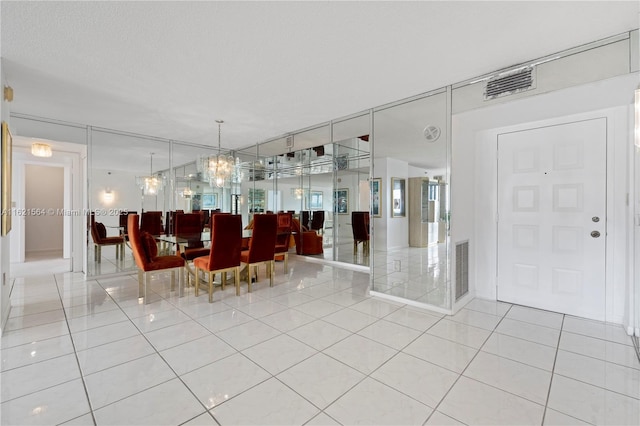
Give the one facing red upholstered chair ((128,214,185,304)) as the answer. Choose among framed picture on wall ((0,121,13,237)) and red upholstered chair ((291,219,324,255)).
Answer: the framed picture on wall

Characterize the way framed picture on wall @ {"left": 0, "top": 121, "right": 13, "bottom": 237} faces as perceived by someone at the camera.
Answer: facing to the right of the viewer

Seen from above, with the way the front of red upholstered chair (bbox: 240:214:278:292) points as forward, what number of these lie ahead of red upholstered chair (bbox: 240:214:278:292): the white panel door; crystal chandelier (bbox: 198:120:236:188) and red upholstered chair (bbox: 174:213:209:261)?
2

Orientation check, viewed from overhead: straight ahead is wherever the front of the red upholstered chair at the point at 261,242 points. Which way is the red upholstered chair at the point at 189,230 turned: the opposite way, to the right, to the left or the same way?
the opposite way

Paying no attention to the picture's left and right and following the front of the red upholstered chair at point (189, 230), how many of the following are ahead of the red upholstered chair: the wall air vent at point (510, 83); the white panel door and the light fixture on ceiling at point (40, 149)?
2

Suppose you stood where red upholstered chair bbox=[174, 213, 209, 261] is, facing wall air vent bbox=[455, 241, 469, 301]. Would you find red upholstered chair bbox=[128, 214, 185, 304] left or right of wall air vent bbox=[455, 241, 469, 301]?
right

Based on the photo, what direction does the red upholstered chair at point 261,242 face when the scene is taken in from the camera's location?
facing away from the viewer and to the left of the viewer

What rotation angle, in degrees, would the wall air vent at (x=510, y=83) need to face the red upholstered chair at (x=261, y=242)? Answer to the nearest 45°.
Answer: approximately 45° to its right

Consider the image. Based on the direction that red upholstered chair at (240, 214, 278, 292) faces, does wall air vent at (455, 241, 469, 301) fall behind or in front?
behind

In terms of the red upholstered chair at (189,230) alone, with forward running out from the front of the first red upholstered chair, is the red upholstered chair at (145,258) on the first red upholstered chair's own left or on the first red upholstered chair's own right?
on the first red upholstered chair's own right
